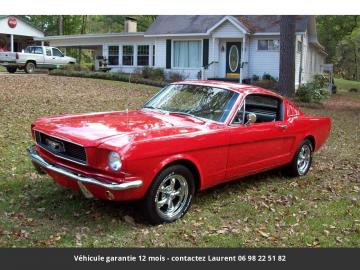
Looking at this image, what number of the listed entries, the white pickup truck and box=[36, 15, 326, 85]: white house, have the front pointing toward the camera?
1

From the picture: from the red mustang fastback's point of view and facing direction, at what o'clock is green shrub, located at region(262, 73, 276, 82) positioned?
The green shrub is roughly at 5 o'clock from the red mustang fastback.

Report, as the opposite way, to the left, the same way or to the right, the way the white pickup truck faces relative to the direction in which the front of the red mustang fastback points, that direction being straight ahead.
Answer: the opposite way

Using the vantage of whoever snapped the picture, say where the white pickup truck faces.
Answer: facing away from the viewer and to the right of the viewer

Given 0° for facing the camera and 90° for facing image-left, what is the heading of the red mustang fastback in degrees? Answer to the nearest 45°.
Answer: approximately 45°

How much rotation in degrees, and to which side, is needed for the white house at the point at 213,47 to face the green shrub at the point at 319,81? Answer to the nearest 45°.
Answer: approximately 45° to its left

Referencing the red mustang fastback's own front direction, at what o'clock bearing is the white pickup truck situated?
The white pickup truck is roughly at 4 o'clock from the red mustang fastback.

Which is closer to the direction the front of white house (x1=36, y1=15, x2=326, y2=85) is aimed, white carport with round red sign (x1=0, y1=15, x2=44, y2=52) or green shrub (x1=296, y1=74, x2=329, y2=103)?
the green shrub

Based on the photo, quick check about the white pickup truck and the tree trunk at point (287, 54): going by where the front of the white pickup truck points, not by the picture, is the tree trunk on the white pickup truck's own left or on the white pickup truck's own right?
on the white pickup truck's own right

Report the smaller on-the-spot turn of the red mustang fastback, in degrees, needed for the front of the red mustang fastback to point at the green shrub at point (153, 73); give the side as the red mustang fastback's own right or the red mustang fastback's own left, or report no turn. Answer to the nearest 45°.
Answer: approximately 135° to the red mustang fastback's own right

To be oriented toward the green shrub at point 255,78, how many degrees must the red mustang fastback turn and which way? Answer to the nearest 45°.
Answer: approximately 135° to its right

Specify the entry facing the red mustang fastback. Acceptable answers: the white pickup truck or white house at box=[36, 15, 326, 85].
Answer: the white house
